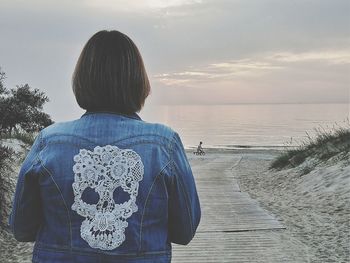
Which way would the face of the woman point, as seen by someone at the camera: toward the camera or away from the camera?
away from the camera

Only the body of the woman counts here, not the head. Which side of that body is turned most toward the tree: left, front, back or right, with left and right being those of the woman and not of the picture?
front

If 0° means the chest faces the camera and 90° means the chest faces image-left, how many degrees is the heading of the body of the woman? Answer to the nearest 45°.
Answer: approximately 180°

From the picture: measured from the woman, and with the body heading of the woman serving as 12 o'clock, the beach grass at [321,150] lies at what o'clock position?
The beach grass is roughly at 1 o'clock from the woman.
